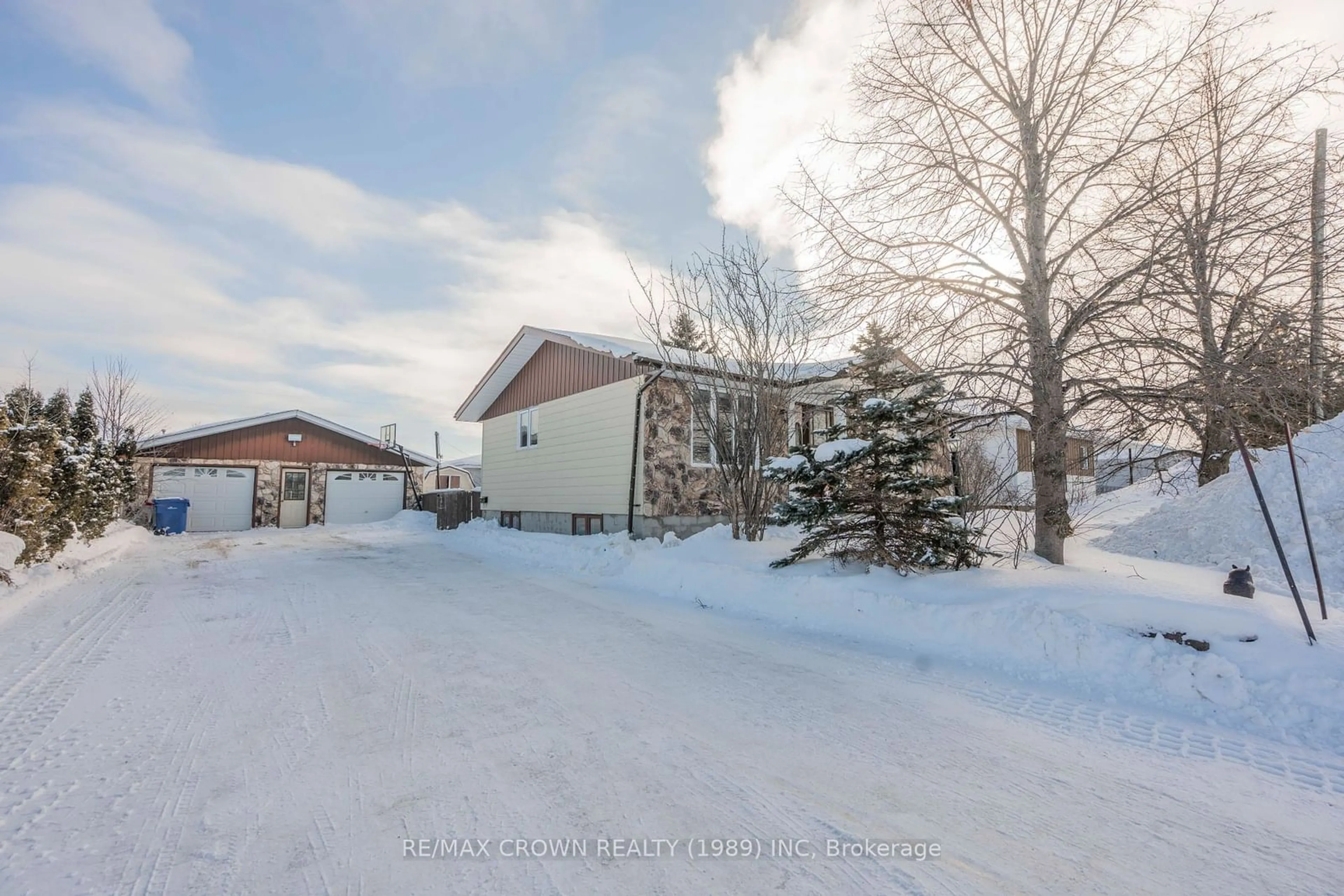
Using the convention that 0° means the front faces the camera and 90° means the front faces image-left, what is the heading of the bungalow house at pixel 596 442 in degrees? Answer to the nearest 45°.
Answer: approximately 315°

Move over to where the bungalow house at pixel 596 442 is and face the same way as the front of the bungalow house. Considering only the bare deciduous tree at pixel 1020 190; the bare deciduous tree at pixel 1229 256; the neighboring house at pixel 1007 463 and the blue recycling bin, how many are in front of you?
3

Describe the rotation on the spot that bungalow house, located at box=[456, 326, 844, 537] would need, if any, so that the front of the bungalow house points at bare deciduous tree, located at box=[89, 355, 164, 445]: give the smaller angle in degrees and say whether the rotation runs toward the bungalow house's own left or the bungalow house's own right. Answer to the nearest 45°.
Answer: approximately 180°

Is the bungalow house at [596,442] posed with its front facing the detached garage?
no

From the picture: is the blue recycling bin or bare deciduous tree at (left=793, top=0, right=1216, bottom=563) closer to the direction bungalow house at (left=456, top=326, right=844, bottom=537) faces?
the bare deciduous tree

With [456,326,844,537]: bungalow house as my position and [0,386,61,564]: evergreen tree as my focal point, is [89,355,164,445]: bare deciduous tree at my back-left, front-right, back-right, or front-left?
front-right

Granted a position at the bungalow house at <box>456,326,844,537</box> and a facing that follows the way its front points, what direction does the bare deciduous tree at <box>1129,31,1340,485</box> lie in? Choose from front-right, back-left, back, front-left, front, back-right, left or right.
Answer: front

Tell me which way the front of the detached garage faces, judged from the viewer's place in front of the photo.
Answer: facing the viewer

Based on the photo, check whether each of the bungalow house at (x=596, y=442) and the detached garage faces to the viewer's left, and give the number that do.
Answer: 0

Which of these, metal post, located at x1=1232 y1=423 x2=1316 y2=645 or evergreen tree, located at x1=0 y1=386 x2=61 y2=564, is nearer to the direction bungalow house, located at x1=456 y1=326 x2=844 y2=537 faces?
the metal post

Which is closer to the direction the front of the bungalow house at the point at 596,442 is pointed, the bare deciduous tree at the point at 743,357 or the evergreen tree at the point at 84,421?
the bare deciduous tree

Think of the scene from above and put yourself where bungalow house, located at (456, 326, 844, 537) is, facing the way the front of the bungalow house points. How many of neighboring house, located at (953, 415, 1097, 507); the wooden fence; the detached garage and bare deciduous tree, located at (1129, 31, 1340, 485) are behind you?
2
